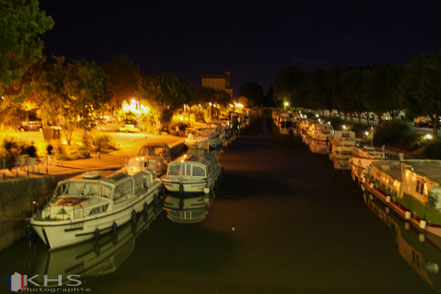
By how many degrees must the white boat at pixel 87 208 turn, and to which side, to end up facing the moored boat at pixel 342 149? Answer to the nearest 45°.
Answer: approximately 180°

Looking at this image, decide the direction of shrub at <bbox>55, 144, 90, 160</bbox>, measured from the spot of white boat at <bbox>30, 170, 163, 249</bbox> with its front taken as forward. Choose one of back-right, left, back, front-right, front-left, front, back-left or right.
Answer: back-right

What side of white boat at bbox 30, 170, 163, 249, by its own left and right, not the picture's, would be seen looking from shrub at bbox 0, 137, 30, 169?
right

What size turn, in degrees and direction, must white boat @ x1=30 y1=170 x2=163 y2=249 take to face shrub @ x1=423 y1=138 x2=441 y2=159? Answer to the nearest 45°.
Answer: approximately 135° to its left

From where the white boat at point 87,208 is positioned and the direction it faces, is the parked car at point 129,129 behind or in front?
behind

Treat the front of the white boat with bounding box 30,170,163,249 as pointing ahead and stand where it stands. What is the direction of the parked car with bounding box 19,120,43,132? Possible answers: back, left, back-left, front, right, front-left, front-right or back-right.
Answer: back-right

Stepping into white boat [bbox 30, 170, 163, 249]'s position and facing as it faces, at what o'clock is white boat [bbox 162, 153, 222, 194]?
white boat [bbox 162, 153, 222, 194] is roughly at 6 o'clock from white boat [bbox 30, 170, 163, 249].

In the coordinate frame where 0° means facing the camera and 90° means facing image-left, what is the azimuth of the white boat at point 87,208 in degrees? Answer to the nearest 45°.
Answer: approximately 45°

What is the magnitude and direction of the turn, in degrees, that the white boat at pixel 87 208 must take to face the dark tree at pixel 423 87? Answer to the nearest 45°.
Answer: approximately 135° to its left

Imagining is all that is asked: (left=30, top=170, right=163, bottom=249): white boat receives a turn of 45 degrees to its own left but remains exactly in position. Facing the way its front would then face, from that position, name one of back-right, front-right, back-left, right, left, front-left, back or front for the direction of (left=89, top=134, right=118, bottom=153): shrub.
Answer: back
